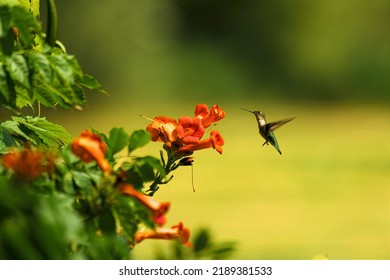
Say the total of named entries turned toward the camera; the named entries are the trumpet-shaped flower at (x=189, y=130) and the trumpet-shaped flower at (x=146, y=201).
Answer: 1

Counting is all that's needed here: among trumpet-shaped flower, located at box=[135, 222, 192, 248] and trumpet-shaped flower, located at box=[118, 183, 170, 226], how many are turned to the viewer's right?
2

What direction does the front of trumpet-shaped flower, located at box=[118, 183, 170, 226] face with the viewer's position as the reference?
facing to the right of the viewer

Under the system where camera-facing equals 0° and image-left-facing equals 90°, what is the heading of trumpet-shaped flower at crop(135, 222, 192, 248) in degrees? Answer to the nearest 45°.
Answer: approximately 270°

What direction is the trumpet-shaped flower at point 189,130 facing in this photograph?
toward the camera

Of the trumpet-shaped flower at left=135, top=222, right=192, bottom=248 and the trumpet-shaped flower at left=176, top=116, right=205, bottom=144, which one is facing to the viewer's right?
the trumpet-shaped flower at left=135, top=222, right=192, bottom=248
